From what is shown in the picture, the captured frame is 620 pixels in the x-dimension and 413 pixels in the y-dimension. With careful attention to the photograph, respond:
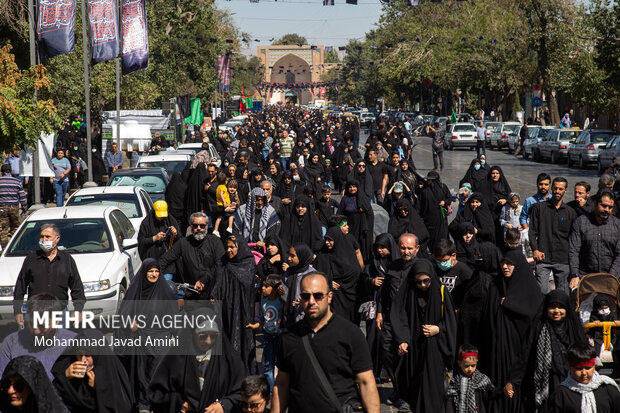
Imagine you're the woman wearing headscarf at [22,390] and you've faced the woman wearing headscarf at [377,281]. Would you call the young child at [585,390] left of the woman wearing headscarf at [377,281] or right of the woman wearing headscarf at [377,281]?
right

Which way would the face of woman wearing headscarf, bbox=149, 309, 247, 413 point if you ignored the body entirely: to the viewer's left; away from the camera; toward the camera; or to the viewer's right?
toward the camera

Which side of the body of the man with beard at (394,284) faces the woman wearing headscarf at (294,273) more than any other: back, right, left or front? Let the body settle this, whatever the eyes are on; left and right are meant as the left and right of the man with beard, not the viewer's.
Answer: right

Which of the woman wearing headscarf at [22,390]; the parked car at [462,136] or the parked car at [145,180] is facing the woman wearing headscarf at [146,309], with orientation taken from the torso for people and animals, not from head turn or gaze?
the parked car at [145,180]

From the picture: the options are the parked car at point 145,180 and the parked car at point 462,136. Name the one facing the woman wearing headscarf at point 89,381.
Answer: the parked car at point 145,180

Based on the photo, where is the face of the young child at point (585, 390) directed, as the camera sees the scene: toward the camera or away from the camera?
toward the camera

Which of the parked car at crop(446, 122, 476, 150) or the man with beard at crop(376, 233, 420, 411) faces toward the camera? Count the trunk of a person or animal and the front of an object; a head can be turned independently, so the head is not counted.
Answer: the man with beard

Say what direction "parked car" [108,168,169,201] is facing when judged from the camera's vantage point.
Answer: facing the viewer

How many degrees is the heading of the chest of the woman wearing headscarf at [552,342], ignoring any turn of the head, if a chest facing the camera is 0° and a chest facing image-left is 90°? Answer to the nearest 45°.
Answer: approximately 0°

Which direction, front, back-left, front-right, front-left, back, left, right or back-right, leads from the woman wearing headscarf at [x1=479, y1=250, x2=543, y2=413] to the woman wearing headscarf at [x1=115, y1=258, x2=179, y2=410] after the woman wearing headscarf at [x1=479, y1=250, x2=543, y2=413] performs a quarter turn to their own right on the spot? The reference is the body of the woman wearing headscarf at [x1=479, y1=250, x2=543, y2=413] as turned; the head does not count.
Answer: front-left

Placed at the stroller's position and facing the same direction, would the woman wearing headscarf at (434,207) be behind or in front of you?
behind

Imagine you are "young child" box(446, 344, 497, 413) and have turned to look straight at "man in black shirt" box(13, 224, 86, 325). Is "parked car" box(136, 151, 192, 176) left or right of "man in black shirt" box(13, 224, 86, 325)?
right

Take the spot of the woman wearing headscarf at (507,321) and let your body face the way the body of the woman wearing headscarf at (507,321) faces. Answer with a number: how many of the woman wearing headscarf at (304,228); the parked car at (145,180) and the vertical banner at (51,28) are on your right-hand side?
3

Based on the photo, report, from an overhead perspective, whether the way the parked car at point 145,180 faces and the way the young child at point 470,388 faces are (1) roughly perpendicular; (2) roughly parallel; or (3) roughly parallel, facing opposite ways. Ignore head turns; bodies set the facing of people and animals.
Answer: roughly parallel

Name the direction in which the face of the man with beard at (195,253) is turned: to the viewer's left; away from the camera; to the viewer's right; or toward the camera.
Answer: toward the camera

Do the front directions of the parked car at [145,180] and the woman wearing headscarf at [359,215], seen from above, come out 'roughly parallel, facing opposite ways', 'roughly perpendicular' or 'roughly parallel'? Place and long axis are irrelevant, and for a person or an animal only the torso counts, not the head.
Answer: roughly parallel

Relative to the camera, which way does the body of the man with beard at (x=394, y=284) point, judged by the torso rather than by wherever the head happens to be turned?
toward the camera

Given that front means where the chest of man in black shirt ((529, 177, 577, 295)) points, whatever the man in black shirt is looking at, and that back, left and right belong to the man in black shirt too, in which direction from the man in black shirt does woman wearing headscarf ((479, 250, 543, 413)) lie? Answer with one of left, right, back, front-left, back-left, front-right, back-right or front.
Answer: front

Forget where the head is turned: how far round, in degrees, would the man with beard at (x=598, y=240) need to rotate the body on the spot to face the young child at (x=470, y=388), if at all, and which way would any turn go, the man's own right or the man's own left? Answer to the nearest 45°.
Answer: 0° — they already face them

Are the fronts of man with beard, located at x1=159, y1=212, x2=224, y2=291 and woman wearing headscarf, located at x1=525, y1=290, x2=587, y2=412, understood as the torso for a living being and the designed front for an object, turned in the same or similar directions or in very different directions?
same or similar directions

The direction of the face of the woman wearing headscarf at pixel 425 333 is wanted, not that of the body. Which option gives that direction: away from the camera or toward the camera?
toward the camera
